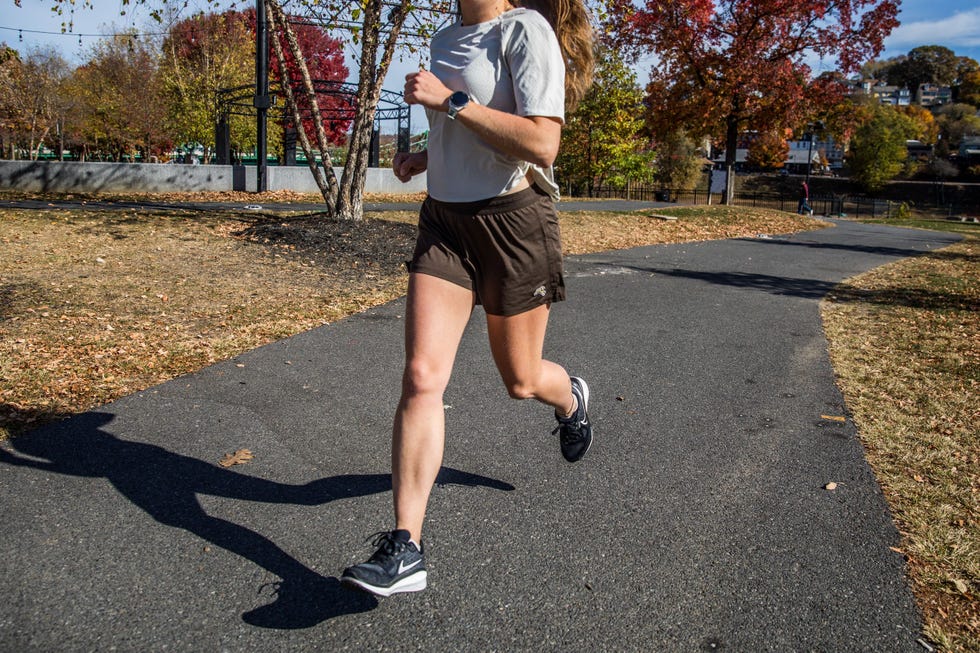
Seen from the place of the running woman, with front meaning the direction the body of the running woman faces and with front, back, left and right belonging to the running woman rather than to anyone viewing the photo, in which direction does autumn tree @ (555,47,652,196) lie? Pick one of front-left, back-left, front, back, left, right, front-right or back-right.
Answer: back-right

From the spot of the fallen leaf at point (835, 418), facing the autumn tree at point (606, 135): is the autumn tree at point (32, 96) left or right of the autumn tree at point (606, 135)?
left

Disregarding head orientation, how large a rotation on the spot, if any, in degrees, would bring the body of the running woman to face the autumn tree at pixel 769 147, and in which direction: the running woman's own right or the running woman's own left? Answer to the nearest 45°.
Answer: approximately 135° to the running woman's own right

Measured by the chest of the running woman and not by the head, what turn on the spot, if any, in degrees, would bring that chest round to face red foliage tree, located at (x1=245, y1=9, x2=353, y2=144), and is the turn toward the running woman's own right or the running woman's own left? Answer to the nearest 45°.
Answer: approximately 135° to the running woman's own right

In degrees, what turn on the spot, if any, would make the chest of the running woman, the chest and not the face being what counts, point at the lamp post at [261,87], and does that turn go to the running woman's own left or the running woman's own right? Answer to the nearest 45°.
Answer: approximately 135° to the running woman's own right

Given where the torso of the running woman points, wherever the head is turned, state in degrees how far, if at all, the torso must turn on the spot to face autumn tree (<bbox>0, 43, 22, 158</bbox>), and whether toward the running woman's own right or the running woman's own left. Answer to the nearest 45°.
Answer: approximately 90° to the running woman's own right

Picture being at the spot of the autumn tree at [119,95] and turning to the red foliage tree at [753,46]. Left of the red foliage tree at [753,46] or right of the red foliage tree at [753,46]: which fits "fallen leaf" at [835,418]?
right

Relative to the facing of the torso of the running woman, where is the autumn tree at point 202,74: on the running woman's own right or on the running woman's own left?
on the running woman's own right

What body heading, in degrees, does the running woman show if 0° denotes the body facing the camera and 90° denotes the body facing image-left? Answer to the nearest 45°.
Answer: approximately 45°

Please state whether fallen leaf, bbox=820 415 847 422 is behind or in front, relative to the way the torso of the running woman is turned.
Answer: behind
